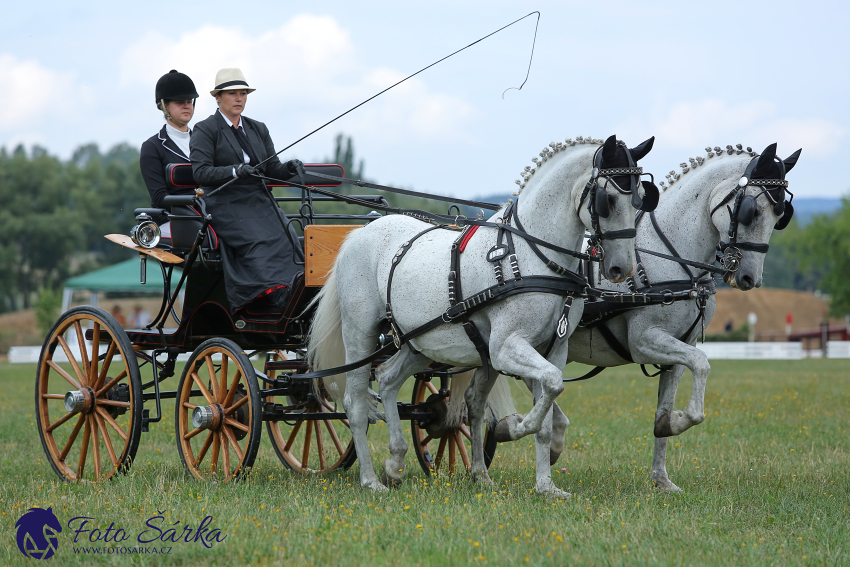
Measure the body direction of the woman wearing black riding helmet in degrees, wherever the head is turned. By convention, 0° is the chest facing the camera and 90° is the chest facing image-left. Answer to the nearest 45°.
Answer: approximately 315°

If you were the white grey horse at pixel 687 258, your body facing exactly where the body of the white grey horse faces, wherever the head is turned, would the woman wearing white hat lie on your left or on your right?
on your right

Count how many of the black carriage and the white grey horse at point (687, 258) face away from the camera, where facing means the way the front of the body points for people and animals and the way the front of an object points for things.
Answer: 0

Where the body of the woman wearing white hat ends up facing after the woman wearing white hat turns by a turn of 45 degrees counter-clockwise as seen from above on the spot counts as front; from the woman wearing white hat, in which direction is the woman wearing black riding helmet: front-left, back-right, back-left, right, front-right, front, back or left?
back-left

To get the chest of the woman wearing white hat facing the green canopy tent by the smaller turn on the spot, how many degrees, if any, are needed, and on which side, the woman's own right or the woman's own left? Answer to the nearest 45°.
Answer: approximately 135° to the woman's own left

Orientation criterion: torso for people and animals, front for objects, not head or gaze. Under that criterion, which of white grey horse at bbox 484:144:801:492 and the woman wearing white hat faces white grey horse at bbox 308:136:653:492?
the woman wearing white hat

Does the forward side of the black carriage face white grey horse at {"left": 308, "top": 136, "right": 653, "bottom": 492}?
yes

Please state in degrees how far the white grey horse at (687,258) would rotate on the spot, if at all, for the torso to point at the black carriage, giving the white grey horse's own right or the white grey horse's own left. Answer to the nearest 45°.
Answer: approximately 135° to the white grey horse's own right

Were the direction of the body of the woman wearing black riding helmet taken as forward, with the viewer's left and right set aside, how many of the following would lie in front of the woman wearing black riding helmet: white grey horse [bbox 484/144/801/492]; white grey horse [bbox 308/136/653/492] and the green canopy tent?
2

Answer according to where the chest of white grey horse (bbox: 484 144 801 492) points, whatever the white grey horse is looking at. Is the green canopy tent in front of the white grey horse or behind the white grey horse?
behind

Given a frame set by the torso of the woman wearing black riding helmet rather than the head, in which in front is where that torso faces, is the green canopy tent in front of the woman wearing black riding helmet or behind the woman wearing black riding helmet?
behind

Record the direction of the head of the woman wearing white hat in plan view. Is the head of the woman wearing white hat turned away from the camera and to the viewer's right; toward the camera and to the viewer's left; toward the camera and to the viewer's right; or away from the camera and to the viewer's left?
toward the camera and to the viewer's right

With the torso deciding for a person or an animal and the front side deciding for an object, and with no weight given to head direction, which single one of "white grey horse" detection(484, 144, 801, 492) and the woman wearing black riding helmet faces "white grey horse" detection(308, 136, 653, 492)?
the woman wearing black riding helmet
